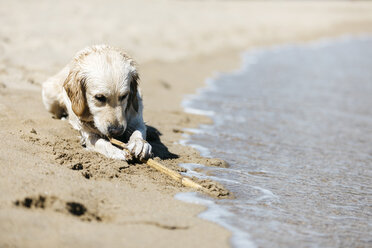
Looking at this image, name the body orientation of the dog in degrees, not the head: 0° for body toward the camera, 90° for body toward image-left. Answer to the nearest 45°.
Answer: approximately 315°

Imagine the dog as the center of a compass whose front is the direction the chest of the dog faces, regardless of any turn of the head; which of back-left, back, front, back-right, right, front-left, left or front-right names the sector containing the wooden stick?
front
